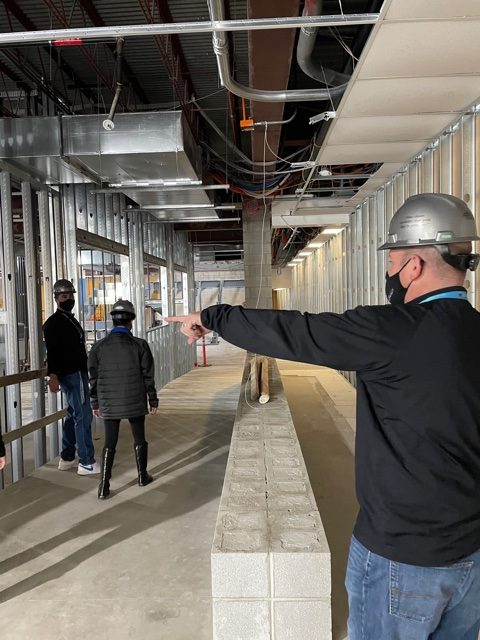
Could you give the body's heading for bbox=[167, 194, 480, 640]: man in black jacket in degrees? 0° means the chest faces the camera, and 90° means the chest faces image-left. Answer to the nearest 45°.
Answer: approximately 135°

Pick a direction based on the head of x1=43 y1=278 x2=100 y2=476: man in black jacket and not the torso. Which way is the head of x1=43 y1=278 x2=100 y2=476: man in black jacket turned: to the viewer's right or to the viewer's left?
to the viewer's right

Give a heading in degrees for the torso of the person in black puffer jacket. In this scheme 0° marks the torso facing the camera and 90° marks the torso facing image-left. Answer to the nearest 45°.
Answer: approximately 180°

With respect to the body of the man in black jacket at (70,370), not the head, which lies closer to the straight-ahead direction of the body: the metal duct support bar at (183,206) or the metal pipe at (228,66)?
the metal pipe

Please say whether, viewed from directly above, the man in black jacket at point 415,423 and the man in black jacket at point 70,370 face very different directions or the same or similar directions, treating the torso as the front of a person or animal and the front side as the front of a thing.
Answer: very different directions

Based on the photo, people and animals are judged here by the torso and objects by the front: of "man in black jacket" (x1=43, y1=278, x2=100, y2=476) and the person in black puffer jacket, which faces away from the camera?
the person in black puffer jacket

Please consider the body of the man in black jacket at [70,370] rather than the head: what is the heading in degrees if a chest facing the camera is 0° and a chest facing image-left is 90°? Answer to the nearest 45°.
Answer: approximately 315°

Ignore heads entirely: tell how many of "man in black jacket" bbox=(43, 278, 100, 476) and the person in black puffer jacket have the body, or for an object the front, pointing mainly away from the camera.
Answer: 1

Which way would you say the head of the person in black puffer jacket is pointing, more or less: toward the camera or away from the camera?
away from the camera

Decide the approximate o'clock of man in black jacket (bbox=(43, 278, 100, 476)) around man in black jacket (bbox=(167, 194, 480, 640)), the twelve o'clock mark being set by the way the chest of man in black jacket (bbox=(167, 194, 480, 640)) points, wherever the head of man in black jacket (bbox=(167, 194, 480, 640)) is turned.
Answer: man in black jacket (bbox=(43, 278, 100, 476)) is roughly at 12 o'clock from man in black jacket (bbox=(167, 194, 480, 640)).
